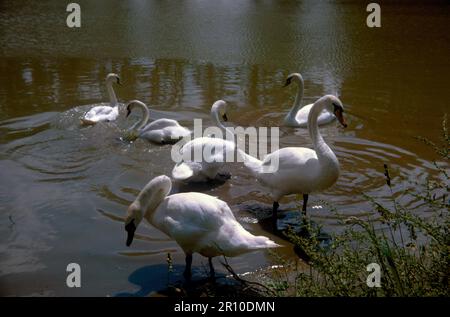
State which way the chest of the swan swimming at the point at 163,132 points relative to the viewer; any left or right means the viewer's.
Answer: facing to the left of the viewer

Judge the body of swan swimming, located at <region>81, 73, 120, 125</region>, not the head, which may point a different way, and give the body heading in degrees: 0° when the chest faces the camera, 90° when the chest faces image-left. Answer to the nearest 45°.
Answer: approximately 270°

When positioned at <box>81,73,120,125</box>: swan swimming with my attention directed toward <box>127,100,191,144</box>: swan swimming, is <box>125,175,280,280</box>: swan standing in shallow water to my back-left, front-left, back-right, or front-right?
front-right

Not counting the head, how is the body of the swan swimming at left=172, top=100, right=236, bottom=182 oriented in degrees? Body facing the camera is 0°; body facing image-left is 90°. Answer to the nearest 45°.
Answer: approximately 270°

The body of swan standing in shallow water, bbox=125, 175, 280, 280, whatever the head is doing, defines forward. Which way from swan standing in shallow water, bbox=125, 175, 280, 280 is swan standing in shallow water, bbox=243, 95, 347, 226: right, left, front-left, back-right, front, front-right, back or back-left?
back-right

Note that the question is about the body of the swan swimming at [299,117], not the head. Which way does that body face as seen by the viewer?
to the viewer's left

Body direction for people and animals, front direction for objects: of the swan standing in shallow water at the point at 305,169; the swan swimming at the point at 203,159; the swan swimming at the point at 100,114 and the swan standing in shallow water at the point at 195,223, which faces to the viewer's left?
the swan standing in shallow water at the point at 195,223

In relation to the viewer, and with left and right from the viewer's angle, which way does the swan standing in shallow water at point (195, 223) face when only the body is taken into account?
facing to the left of the viewer

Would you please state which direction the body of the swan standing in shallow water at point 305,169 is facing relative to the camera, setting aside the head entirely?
to the viewer's right

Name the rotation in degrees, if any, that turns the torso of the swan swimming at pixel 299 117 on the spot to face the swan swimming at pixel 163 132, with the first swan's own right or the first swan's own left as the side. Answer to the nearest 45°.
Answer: approximately 45° to the first swan's own left

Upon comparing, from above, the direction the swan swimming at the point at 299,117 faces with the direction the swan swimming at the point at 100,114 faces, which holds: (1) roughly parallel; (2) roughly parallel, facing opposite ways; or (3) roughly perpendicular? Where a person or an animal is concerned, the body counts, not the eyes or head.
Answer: roughly parallel, facing opposite ways
